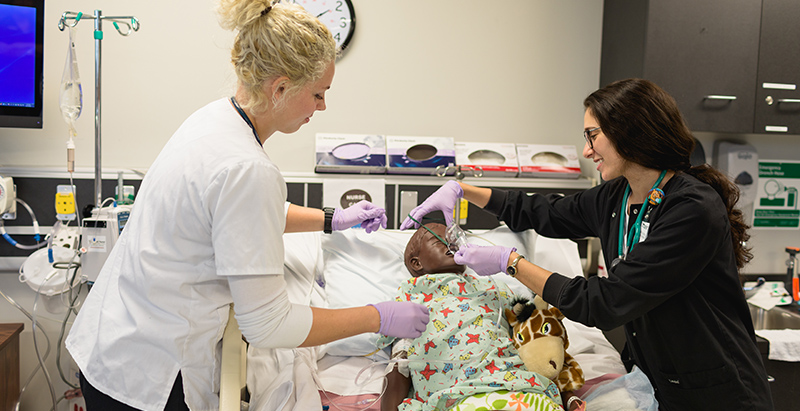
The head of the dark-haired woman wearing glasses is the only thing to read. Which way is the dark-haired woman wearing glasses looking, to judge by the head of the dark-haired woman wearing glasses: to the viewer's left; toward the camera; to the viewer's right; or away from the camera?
to the viewer's left

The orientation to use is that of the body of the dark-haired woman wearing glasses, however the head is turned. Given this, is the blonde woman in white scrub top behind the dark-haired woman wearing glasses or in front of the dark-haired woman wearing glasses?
in front

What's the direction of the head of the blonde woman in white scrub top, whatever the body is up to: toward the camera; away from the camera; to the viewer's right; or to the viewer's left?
to the viewer's right

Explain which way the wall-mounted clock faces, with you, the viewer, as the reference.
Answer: facing the viewer

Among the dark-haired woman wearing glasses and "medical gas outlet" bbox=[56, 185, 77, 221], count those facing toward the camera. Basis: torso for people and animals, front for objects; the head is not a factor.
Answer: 1

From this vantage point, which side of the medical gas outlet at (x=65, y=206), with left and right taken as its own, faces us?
front

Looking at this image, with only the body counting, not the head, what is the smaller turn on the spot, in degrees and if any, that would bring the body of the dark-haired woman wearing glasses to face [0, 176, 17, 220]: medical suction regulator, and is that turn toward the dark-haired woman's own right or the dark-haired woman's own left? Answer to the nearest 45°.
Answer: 0° — they already face it

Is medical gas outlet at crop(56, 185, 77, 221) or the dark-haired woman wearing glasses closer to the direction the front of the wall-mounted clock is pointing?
the dark-haired woman wearing glasses

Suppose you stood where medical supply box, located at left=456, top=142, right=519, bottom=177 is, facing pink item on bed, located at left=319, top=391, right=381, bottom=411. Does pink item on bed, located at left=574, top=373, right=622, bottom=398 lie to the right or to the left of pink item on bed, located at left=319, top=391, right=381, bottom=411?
left

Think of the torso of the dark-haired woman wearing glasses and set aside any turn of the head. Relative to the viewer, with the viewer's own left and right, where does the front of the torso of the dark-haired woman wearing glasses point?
facing to the left of the viewer
